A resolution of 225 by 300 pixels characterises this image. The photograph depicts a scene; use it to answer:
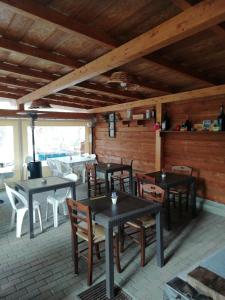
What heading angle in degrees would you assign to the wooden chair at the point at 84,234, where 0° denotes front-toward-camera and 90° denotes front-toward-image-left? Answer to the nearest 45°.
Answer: approximately 225°

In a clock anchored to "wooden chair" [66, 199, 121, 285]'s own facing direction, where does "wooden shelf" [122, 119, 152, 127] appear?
The wooden shelf is roughly at 11 o'clock from the wooden chair.

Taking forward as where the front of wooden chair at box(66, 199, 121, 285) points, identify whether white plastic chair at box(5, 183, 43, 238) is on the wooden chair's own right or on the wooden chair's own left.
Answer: on the wooden chair's own left

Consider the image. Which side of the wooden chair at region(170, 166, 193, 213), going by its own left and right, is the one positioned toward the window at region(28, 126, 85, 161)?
right

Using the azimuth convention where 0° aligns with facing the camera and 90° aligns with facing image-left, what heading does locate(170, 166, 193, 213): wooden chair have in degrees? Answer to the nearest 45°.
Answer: approximately 45°

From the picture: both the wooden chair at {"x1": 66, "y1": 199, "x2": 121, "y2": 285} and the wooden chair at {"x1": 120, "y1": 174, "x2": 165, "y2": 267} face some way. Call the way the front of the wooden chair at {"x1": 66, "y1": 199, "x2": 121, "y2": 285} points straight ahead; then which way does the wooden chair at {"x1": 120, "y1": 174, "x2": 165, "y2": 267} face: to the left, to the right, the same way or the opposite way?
the opposite way

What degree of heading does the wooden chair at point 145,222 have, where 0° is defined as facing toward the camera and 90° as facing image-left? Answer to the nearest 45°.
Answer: approximately 45°

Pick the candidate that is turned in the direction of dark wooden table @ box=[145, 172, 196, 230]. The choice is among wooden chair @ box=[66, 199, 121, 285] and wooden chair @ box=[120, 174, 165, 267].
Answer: wooden chair @ box=[66, 199, 121, 285]

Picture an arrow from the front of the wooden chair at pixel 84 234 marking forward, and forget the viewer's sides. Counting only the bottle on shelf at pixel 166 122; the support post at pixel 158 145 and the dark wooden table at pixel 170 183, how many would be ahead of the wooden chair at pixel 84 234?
3

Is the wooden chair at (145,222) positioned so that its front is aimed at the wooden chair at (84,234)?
yes

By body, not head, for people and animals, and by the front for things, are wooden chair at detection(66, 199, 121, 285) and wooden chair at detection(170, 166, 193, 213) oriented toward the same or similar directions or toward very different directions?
very different directions

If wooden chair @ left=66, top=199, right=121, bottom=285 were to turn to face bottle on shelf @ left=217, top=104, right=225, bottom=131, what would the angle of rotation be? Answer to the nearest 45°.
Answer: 0° — it already faces it

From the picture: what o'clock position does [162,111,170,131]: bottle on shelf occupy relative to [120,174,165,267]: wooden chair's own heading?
The bottle on shelf is roughly at 5 o'clock from the wooden chair.
